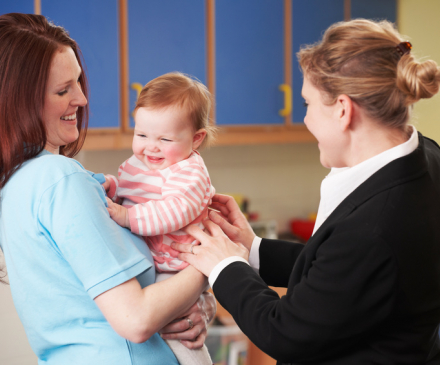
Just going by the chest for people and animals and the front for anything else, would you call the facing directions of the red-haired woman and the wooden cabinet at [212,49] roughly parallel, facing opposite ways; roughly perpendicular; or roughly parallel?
roughly perpendicular

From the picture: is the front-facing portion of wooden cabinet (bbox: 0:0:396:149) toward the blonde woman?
yes

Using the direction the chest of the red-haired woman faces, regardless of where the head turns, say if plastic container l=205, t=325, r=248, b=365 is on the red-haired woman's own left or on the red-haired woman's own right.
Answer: on the red-haired woman's own left

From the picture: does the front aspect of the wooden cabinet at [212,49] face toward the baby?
yes

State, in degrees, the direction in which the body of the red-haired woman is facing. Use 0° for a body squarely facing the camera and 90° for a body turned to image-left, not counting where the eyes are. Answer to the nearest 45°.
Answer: approximately 270°

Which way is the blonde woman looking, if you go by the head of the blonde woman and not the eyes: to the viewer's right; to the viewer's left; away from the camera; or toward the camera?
to the viewer's left

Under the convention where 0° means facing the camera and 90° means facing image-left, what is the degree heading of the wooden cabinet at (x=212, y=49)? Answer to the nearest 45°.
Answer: approximately 0°

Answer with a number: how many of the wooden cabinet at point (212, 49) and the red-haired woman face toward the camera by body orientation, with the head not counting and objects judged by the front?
1
